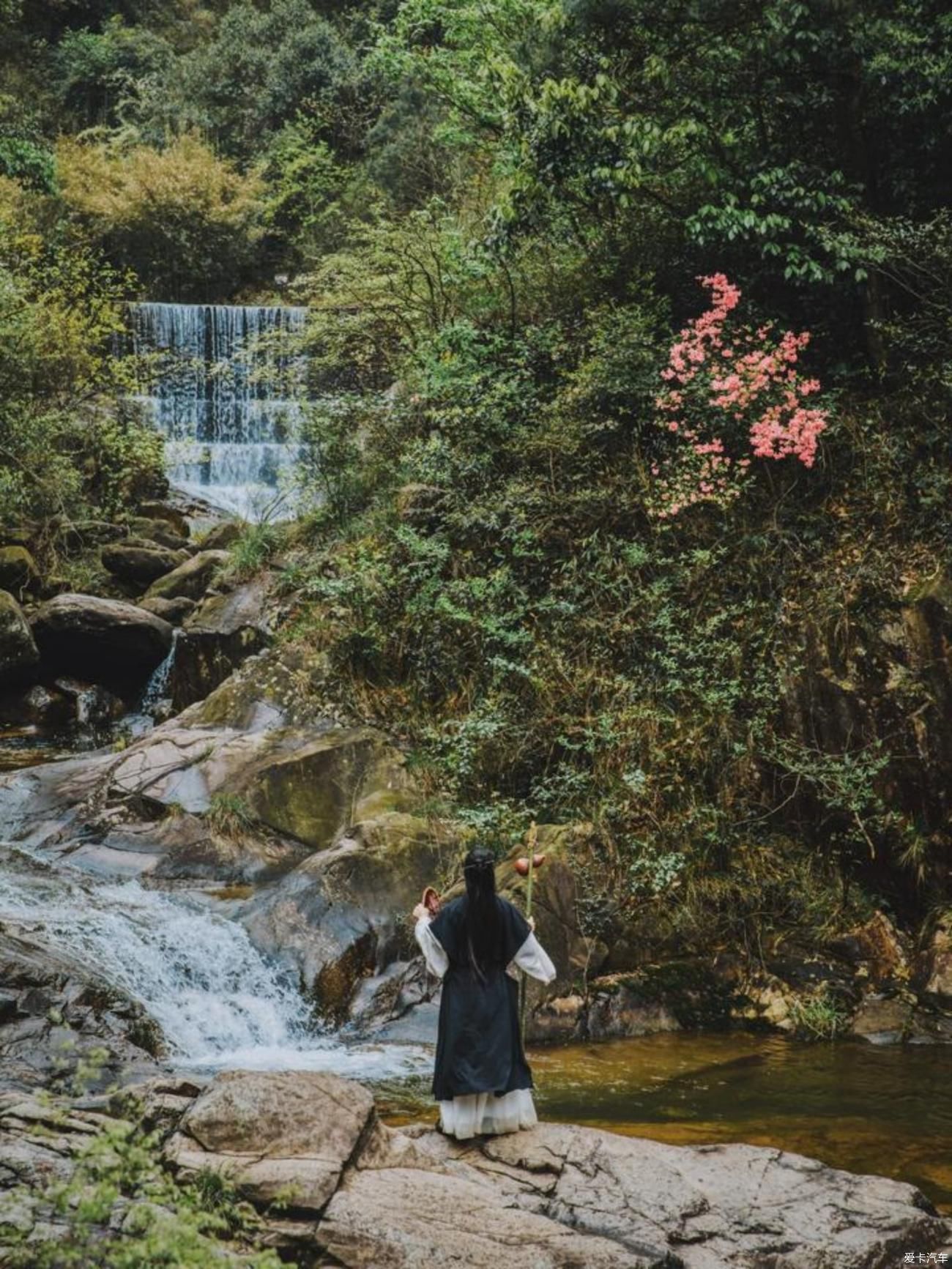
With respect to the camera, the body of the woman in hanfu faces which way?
away from the camera

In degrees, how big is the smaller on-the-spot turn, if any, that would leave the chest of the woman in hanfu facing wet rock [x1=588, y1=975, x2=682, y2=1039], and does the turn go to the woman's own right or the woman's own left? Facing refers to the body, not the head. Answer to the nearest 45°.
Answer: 0° — they already face it

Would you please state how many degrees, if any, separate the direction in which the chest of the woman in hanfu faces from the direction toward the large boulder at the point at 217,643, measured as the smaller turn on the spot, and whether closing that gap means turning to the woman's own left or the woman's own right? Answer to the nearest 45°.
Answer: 0° — they already face it

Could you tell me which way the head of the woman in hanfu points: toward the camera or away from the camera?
away from the camera
